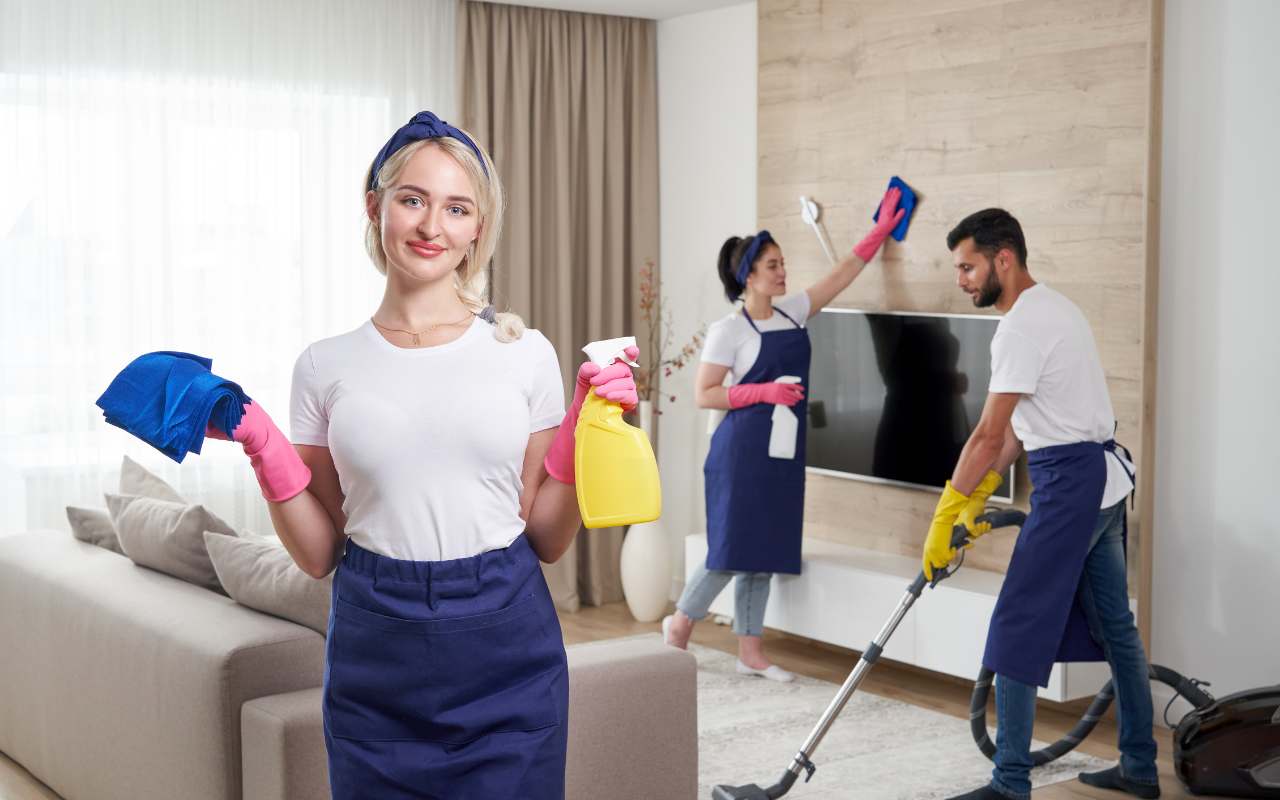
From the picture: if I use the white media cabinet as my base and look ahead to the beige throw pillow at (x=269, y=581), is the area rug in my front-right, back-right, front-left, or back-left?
front-left

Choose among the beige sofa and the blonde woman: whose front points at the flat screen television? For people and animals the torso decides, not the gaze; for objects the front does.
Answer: the beige sofa

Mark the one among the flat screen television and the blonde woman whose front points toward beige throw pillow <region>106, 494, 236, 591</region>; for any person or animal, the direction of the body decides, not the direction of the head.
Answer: the flat screen television

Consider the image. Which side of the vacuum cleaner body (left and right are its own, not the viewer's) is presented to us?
left

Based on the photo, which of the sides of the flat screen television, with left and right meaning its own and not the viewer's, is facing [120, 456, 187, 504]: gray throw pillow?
front

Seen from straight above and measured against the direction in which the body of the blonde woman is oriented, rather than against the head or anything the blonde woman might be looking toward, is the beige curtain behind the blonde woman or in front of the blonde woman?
behind

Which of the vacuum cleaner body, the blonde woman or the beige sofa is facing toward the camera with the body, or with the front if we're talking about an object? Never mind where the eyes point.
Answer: the blonde woman

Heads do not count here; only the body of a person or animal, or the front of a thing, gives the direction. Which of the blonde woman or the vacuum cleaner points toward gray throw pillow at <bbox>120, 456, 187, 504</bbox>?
the vacuum cleaner

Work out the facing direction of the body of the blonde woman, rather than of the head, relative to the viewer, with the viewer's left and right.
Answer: facing the viewer

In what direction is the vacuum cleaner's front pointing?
to the viewer's left

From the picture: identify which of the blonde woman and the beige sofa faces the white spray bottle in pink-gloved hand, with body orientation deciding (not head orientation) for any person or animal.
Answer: the beige sofa

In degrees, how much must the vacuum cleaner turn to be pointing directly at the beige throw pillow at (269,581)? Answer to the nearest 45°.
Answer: approximately 45° to its left

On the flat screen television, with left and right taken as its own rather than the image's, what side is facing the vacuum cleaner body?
left

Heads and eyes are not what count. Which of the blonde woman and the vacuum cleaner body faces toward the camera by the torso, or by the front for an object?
the blonde woman

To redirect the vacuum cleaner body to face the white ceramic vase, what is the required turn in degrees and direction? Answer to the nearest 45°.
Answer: approximately 45° to its right

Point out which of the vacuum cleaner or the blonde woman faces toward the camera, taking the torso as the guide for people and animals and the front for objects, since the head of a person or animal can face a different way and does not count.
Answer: the blonde woman

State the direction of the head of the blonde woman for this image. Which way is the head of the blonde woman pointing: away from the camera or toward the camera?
toward the camera

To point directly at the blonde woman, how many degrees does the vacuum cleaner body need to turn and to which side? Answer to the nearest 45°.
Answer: approximately 45° to its left
